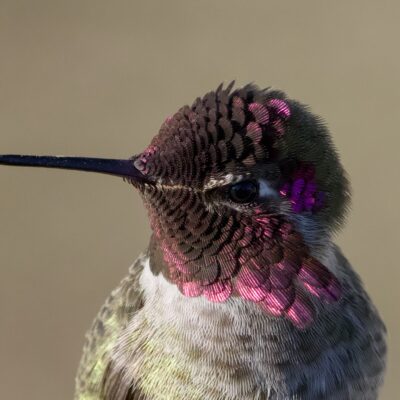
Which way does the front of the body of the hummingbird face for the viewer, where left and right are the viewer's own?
facing the viewer and to the left of the viewer
